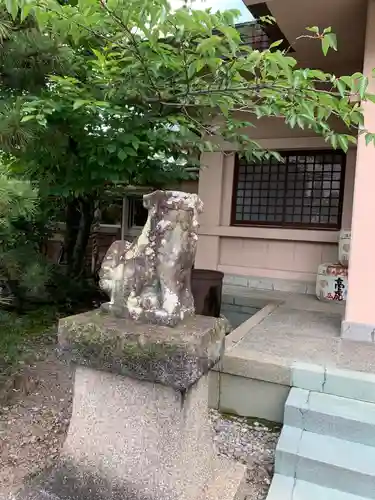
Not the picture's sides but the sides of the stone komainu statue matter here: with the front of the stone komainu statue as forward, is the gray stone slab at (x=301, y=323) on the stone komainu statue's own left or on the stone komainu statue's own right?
on the stone komainu statue's own left

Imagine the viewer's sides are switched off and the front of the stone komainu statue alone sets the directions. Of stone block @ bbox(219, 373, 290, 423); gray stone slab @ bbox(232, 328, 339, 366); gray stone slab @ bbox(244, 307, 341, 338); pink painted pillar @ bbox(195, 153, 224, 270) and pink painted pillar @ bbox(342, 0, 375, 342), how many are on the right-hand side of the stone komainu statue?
0

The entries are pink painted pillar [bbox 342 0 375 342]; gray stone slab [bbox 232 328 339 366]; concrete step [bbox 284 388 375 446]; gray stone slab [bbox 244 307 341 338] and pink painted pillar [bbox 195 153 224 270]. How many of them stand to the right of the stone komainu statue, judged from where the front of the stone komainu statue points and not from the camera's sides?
0

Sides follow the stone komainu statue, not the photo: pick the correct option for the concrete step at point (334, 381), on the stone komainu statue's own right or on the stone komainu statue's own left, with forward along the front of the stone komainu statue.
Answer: on the stone komainu statue's own left

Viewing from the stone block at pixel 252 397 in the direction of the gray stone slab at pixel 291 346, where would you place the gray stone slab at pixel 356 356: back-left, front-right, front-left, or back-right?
front-right

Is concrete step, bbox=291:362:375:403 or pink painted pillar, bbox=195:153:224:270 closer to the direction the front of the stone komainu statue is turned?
the concrete step

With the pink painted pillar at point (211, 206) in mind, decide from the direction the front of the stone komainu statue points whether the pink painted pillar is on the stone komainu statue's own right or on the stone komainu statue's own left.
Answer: on the stone komainu statue's own left

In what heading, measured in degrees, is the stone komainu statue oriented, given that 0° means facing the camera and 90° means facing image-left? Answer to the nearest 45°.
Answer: approximately 315°

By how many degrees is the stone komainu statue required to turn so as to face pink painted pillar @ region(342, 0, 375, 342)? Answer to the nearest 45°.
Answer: approximately 90° to its left

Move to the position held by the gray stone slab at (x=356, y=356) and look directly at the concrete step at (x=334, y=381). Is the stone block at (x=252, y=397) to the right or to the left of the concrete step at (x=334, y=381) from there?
right

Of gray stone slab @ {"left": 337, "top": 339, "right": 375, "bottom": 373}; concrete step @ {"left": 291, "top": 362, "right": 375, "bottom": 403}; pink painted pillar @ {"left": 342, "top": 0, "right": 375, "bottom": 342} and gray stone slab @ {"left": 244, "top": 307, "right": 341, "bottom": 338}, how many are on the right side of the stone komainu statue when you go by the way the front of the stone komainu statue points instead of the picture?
0
